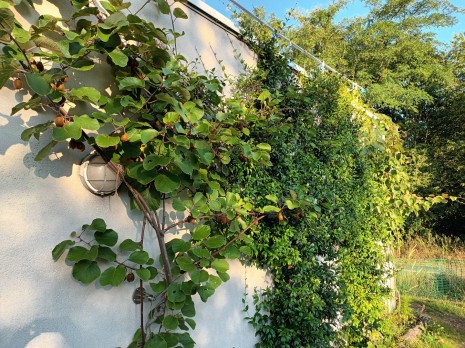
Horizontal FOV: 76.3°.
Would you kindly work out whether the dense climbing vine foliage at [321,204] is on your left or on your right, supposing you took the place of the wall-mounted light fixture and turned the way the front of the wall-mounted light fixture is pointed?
on your left

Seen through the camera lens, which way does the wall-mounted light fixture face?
facing the viewer and to the right of the viewer

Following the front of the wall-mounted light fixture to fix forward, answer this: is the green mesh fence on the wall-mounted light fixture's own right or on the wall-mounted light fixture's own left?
on the wall-mounted light fixture's own left
